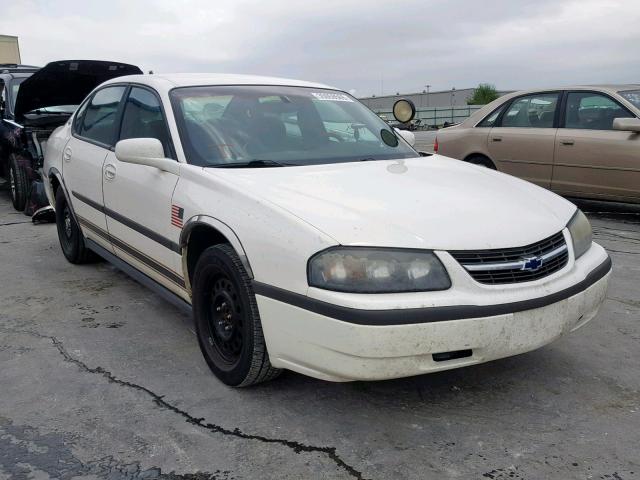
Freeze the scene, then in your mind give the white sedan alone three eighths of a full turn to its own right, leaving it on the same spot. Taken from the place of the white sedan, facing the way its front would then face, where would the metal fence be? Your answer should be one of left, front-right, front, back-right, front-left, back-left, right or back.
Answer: right

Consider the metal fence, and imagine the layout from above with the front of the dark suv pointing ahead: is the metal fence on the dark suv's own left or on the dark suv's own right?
on the dark suv's own left

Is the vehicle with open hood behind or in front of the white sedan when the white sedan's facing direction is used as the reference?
behind

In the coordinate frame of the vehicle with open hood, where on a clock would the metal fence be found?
The metal fence is roughly at 9 o'clock from the vehicle with open hood.

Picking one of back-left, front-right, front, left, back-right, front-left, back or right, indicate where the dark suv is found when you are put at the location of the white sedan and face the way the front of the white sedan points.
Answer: back

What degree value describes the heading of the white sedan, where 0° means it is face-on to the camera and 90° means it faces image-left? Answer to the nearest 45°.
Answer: approximately 315°

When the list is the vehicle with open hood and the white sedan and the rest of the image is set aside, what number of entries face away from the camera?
0

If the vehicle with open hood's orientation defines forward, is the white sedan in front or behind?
in front
